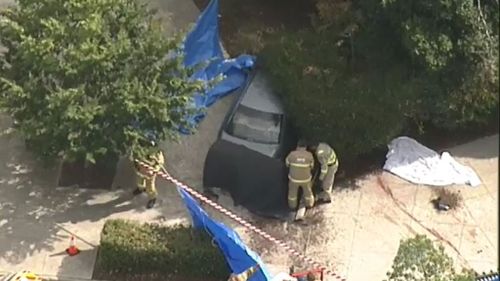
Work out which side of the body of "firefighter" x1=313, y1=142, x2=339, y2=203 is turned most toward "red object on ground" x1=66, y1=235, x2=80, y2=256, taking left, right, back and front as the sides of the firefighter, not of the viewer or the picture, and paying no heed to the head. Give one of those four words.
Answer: front

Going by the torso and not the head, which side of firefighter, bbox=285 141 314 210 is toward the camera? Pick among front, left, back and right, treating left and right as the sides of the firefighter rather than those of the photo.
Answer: back

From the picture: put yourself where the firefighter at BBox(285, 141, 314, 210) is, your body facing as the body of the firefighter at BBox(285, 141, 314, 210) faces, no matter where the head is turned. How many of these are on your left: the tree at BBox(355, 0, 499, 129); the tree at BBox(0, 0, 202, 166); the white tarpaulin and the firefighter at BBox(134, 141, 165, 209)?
2

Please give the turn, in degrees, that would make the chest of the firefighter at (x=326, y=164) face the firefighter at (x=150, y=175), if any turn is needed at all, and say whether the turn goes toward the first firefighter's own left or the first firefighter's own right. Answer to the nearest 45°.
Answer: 0° — they already face them

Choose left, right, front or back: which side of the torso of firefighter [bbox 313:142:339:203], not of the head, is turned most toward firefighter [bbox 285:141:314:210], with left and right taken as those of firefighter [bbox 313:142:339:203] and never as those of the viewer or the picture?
front

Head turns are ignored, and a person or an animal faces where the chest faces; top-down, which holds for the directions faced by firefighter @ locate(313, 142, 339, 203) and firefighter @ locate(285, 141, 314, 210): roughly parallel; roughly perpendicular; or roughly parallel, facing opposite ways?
roughly perpendicular

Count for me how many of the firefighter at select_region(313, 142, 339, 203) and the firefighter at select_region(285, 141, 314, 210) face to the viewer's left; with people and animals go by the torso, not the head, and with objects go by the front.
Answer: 1

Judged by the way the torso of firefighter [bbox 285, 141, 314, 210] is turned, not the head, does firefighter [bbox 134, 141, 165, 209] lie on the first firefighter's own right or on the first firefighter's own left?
on the first firefighter's own left

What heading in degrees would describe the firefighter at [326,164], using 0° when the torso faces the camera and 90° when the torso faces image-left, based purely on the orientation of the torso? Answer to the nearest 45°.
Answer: approximately 90°

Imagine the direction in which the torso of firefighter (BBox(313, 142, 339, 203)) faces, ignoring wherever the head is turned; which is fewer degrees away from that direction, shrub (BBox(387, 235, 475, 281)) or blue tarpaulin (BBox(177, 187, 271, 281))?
the blue tarpaulin
